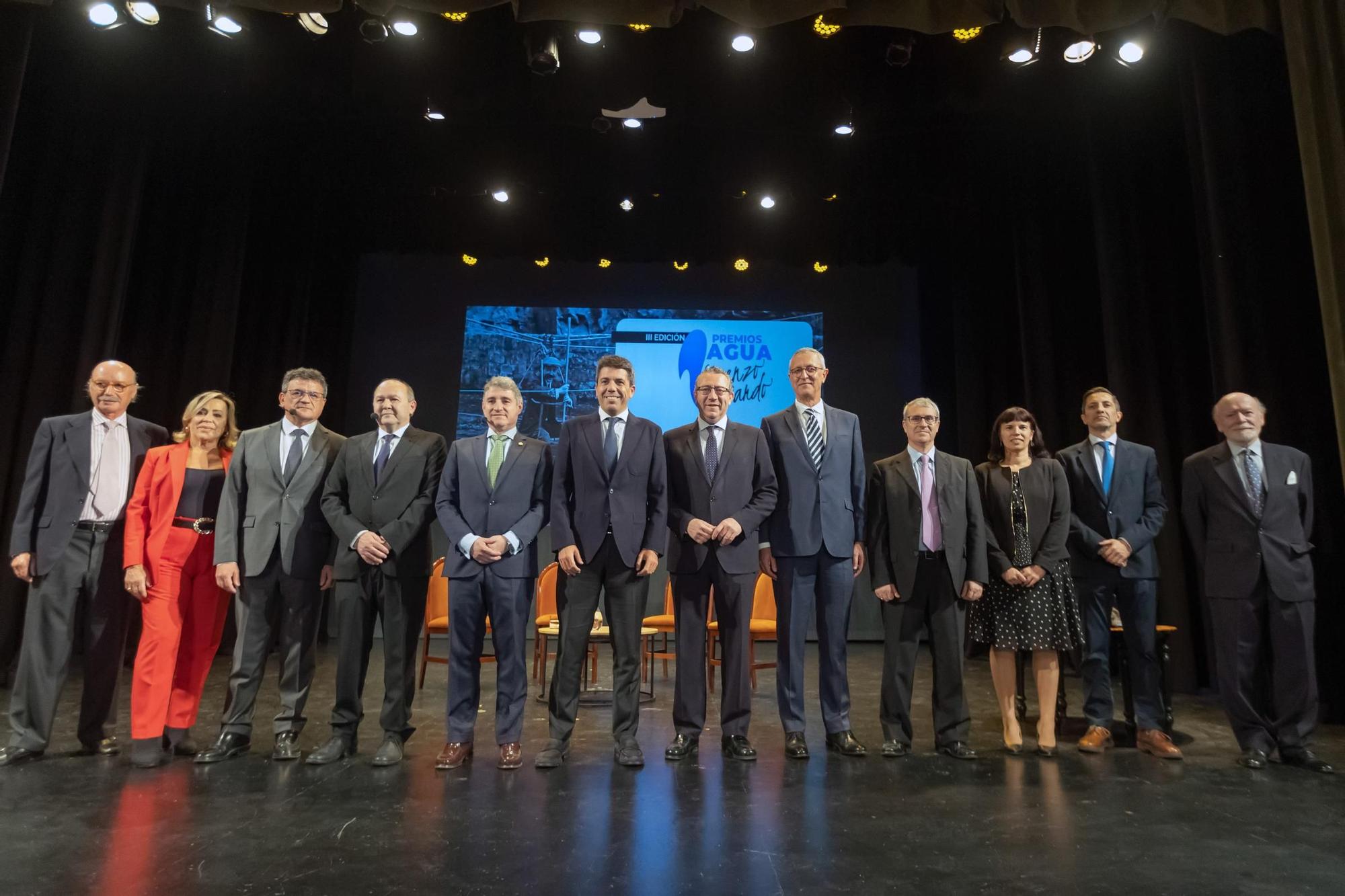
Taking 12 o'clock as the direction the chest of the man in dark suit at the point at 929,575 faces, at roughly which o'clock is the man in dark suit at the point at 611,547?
the man in dark suit at the point at 611,547 is roughly at 2 o'clock from the man in dark suit at the point at 929,575.

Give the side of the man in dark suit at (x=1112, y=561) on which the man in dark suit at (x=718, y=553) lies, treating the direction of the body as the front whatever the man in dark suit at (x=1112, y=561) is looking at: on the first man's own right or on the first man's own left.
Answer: on the first man's own right

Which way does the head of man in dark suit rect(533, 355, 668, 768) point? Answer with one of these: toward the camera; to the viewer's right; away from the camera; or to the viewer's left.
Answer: toward the camera

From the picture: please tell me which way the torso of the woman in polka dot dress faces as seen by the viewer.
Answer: toward the camera

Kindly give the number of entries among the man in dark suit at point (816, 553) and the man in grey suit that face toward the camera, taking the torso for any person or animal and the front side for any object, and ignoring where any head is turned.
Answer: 2

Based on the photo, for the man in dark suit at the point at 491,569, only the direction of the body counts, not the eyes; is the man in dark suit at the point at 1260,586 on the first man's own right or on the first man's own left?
on the first man's own left

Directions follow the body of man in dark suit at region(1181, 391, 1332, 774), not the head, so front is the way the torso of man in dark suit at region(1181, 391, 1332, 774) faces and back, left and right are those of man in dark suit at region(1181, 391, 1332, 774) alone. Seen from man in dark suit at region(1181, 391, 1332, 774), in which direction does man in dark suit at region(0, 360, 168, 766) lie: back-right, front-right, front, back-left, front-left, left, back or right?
front-right

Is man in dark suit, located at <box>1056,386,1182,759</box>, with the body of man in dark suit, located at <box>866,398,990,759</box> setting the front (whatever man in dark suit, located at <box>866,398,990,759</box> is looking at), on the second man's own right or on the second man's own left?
on the second man's own left

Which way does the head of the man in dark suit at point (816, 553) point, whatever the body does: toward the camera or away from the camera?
toward the camera

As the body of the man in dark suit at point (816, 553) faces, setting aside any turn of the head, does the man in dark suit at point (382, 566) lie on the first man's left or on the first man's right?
on the first man's right

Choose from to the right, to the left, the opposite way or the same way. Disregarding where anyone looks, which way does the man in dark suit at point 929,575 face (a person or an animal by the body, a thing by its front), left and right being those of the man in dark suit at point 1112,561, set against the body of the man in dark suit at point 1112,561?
the same way

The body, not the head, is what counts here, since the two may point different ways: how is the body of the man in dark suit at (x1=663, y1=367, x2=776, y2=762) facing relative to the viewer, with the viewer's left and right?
facing the viewer

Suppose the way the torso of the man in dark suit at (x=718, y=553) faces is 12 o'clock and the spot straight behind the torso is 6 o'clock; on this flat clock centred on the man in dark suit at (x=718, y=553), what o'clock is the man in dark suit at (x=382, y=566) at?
the man in dark suit at (x=382, y=566) is roughly at 3 o'clock from the man in dark suit at (x=718, y=553).

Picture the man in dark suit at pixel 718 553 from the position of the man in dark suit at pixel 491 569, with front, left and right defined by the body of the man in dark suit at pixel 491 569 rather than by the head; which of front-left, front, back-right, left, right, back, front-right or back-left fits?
left

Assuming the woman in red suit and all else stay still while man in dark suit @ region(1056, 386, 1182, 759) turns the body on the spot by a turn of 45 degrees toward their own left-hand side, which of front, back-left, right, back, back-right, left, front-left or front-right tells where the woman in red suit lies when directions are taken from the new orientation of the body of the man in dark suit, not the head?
right
